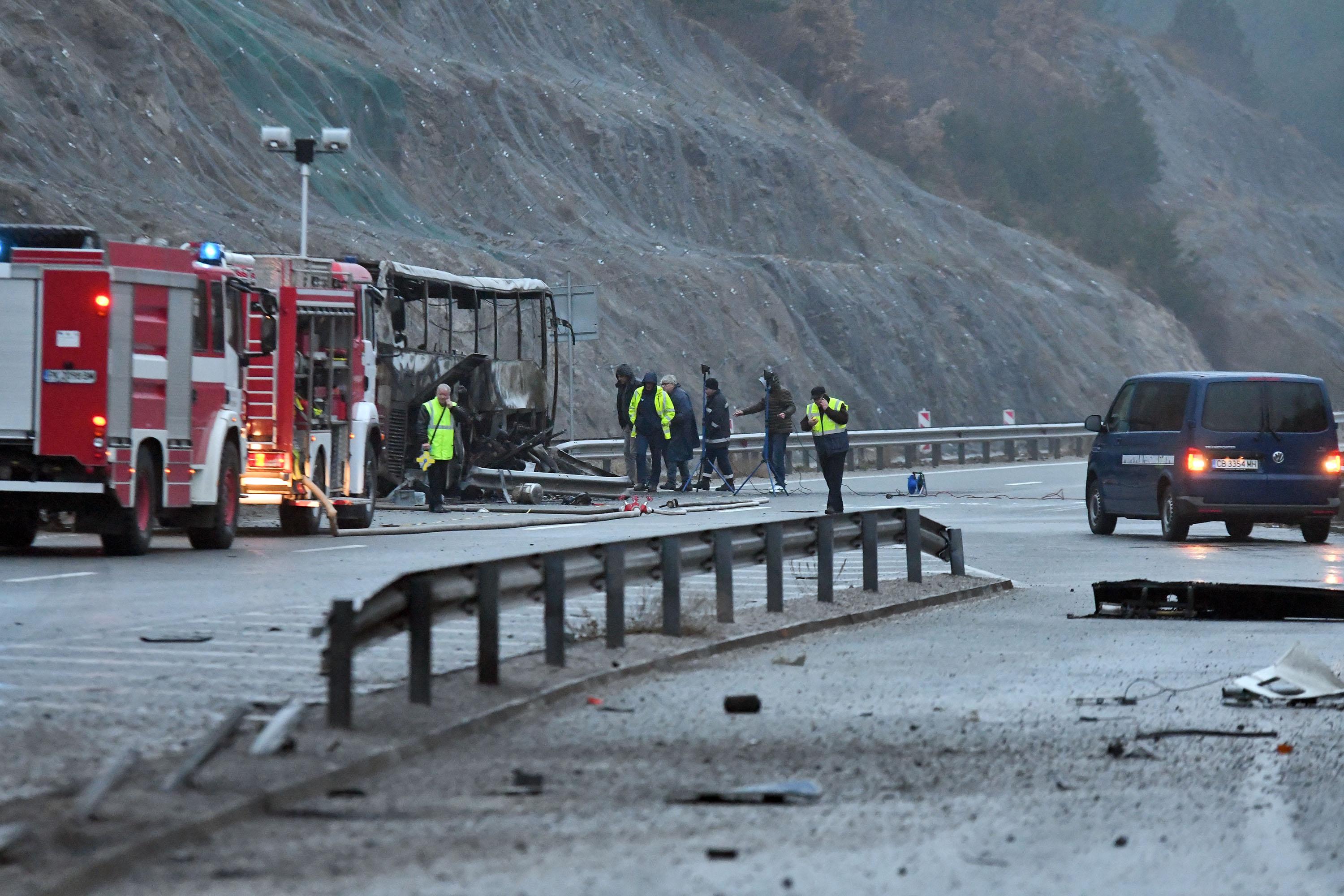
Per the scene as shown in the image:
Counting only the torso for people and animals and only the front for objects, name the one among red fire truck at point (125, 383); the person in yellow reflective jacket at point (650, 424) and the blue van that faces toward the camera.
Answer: the person in yellow reflective jacket

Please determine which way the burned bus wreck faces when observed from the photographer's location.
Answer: facing away from the viewer and to the right of the viewer

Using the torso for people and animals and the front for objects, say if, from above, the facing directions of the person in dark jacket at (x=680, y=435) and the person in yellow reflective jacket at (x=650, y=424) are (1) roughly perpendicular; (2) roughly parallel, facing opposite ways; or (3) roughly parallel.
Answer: roughly perpendicular

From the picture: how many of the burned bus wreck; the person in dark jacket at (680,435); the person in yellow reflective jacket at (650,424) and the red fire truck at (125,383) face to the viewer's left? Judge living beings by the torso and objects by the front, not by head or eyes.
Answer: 1

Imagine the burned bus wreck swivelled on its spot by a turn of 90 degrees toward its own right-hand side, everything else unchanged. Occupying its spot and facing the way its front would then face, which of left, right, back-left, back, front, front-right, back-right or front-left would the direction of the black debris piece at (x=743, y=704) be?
front-right

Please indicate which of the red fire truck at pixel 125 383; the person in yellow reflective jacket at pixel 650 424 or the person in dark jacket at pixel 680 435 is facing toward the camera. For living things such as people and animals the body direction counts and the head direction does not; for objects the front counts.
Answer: the person in yellow reflective jacket

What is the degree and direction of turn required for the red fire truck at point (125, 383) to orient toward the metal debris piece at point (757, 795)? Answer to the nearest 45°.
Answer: approximately 135° to its right

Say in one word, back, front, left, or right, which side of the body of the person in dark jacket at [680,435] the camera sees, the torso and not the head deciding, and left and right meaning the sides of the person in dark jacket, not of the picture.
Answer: left

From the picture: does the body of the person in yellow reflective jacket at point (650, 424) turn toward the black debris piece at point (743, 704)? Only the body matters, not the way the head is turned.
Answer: yes
